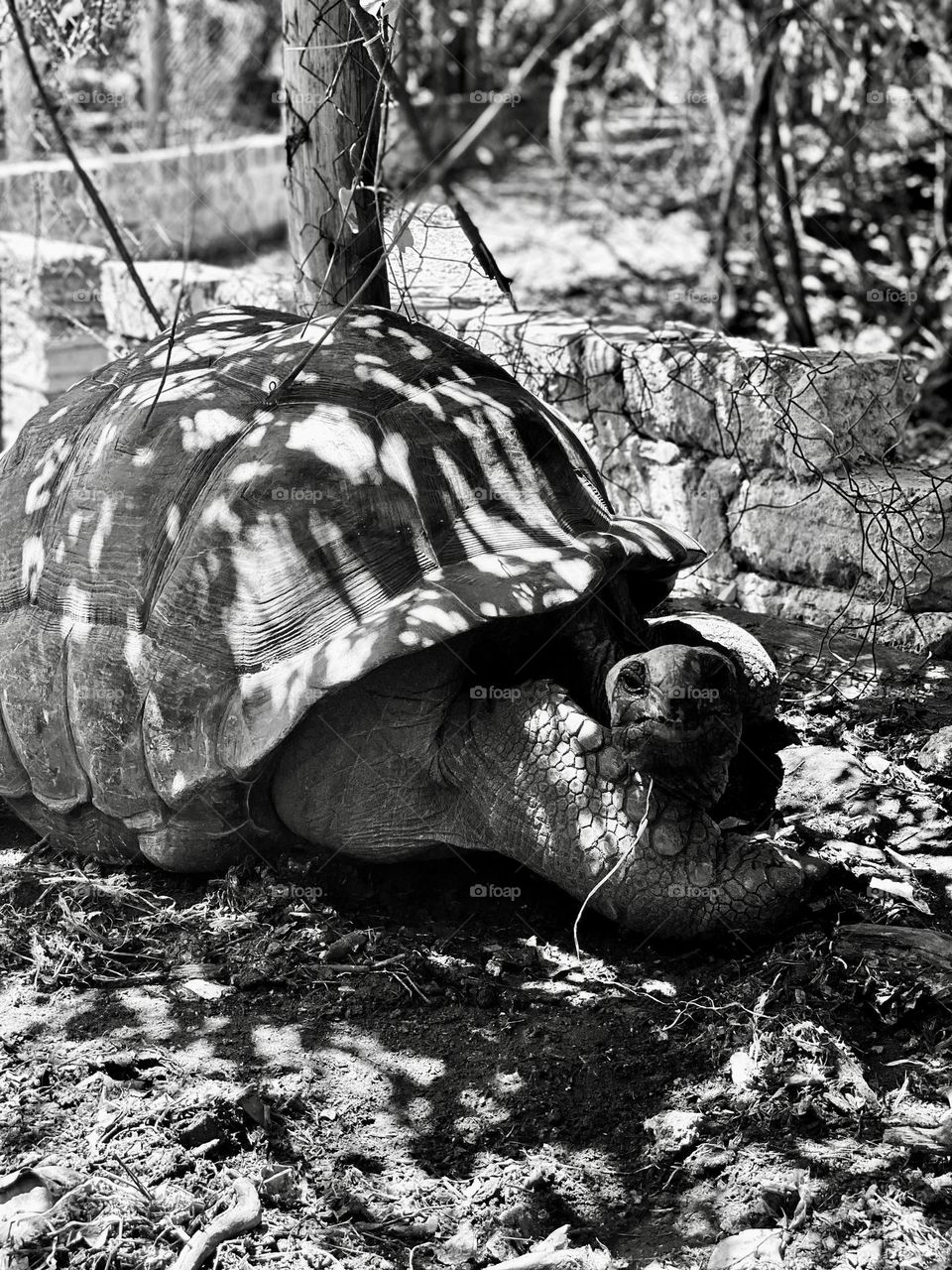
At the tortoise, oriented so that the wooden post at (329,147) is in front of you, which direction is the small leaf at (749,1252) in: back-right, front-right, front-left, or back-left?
back-right

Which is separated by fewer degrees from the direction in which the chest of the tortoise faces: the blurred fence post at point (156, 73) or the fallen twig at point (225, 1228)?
the fallen twig

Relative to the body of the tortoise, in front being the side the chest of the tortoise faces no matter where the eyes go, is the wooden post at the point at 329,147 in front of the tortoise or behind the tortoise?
behind

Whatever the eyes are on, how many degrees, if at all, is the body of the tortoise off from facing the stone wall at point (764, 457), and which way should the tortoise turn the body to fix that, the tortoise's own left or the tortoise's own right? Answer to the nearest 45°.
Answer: approximately 90° to the tortoise's own left

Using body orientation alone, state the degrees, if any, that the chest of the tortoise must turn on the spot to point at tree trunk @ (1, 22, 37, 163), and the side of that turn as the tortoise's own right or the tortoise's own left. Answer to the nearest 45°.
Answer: approximately 135° to the tortoise's own left

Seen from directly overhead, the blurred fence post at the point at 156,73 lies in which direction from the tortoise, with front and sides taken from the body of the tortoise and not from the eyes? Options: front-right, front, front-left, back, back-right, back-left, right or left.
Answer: back-left

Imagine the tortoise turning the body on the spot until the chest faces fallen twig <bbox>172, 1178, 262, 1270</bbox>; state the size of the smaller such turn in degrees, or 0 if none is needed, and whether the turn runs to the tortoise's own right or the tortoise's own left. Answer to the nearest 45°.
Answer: approximately 45° to the tortoise's own right

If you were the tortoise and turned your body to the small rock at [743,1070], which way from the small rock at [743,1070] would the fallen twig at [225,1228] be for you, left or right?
right

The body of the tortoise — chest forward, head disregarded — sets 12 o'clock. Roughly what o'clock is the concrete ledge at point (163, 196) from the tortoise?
The concrete ledge is roughly at 7 o'clock from the tortoise.

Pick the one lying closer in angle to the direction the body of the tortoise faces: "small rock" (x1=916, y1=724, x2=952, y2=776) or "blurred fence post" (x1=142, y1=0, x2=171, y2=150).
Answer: the small rock

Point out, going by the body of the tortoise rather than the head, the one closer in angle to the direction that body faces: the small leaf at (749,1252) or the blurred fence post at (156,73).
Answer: the small leaf

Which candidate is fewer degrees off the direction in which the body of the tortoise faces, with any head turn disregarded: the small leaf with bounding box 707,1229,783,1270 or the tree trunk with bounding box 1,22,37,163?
the small leaf
